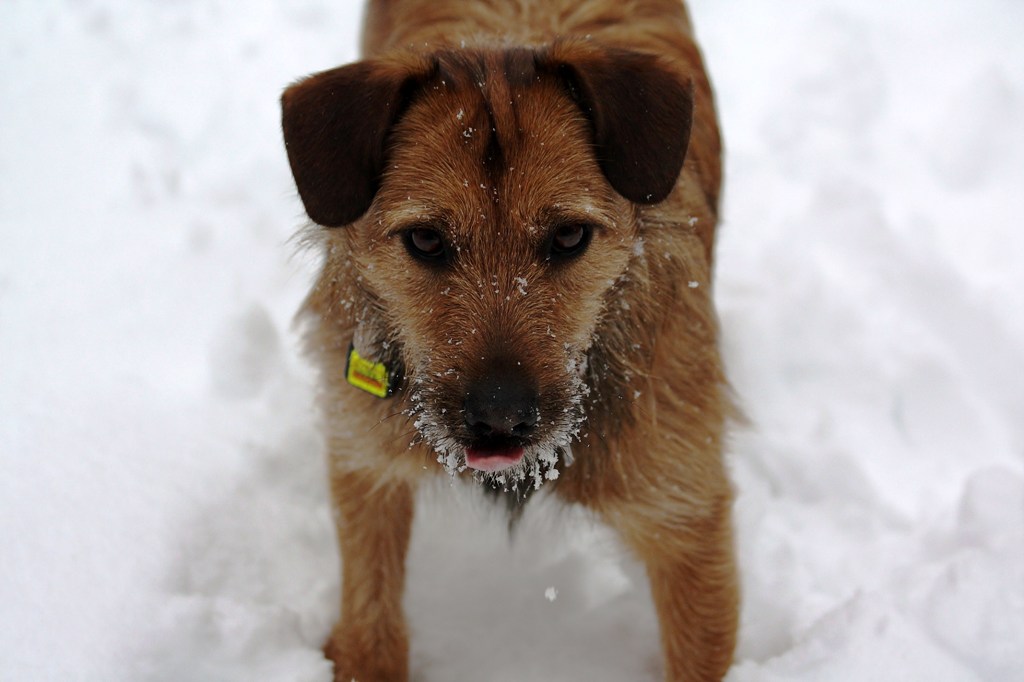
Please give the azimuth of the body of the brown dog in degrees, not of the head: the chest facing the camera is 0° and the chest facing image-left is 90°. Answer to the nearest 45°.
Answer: approximately 0°
